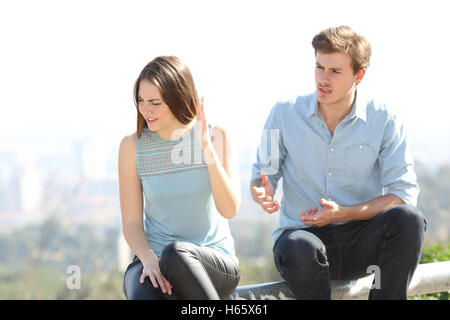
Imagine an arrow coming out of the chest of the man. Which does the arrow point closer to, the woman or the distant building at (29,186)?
the woman

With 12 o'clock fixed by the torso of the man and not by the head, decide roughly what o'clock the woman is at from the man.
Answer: The woman is roughly at 2 o'clock from the man.

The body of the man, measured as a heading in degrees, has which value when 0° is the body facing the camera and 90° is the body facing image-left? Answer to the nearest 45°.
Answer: approximately 0°

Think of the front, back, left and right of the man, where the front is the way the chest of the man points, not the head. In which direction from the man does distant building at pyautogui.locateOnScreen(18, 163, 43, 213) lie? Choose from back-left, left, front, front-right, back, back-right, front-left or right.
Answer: back-right
